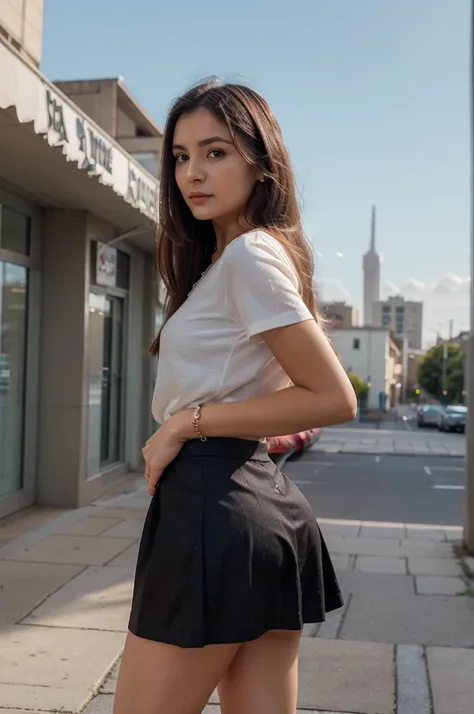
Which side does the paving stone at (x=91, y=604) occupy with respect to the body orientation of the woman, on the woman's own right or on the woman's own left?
on the woman's own right

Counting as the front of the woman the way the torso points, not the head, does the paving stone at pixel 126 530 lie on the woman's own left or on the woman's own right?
on the woman's own right

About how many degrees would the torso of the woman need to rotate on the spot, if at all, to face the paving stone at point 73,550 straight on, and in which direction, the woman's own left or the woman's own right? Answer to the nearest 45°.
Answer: approximately 90° to the woman's own right

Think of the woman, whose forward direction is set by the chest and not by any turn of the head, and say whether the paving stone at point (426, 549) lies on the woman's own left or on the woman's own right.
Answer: on the woman's own right

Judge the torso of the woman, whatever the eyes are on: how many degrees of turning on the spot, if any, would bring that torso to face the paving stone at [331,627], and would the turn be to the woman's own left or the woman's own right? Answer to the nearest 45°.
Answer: approximately 90° to the woman's own right

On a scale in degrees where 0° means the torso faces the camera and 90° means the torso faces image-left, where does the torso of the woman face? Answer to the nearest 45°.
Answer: approximately 90°
